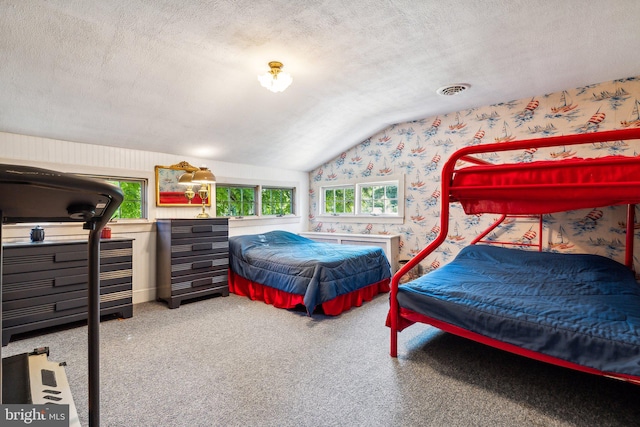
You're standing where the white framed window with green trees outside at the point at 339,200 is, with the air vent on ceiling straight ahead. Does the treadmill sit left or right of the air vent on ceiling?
right

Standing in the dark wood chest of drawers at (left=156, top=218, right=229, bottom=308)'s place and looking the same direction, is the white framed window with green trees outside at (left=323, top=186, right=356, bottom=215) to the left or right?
on its left

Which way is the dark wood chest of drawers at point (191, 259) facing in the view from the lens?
facing the viewer and to the right of the viewer

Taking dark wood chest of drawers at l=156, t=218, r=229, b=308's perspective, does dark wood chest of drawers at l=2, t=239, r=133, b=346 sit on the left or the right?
on its right

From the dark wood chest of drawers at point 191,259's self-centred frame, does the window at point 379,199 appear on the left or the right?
on its left

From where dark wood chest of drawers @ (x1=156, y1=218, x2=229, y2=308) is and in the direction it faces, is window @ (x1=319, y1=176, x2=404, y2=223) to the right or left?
on its left

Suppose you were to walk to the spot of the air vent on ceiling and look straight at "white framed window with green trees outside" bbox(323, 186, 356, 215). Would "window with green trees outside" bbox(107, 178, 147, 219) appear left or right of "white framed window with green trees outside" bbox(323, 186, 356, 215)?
left

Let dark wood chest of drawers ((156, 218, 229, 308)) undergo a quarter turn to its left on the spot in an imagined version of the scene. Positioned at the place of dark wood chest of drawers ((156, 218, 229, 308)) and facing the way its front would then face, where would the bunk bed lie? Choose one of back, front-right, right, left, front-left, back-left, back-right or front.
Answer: right

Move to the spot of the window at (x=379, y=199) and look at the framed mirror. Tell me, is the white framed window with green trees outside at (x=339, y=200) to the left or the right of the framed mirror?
right
